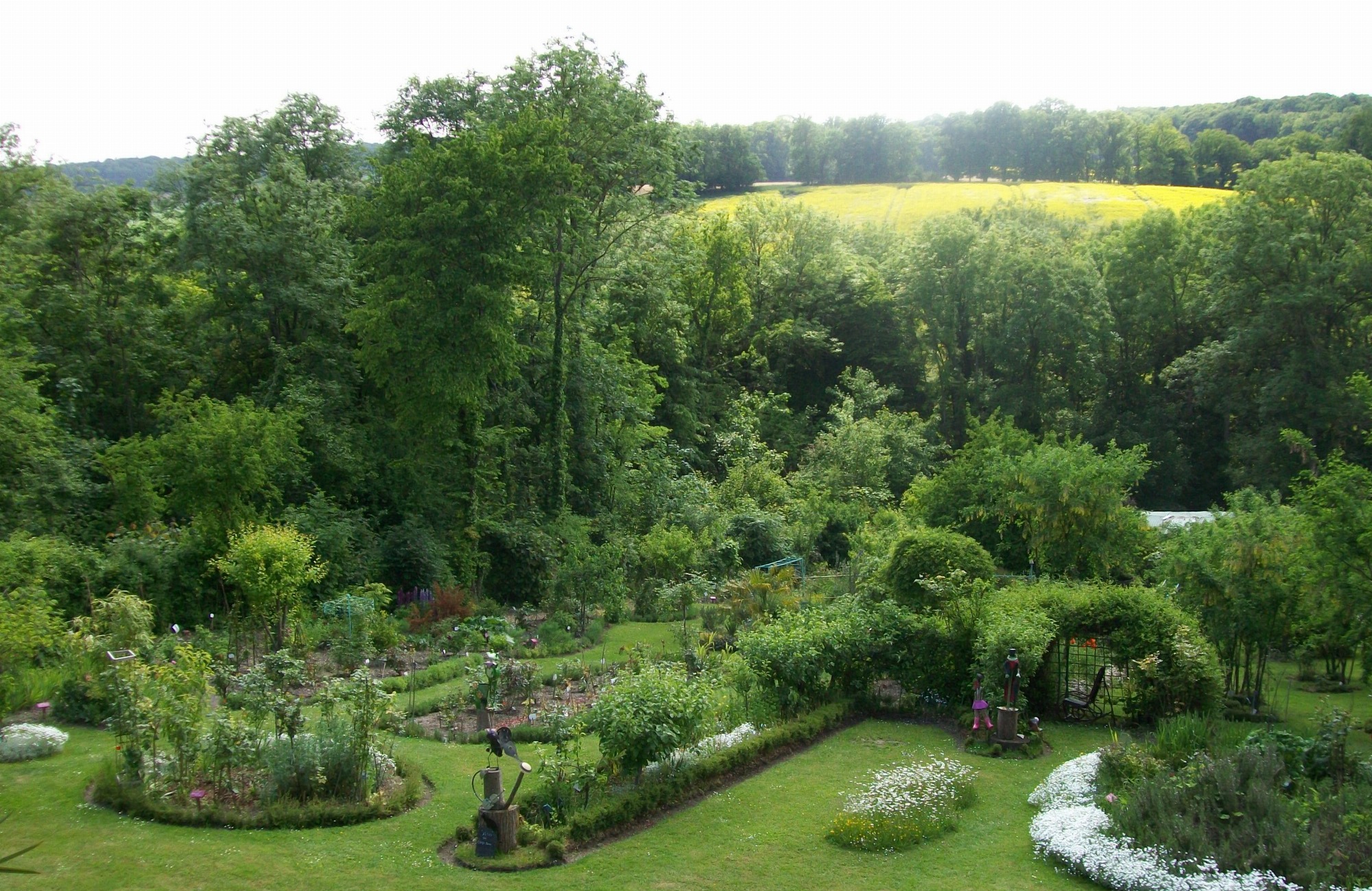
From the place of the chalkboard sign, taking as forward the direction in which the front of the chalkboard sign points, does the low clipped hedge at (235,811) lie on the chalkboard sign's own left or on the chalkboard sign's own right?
on the chalkboard sign's own right

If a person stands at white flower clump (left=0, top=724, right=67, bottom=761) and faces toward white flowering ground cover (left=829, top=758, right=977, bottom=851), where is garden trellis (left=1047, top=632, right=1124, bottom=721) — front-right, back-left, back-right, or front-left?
front-left

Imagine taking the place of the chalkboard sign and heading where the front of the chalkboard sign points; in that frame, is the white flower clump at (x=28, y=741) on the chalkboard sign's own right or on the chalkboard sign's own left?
on the chalkboard sign's own right

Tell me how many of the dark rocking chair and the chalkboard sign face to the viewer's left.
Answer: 1

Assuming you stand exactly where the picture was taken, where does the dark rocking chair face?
facing to the left of the viewer

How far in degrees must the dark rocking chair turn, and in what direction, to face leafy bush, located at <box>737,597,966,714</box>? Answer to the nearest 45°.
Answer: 0° — it already faces it

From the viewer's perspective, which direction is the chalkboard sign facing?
toward the camera

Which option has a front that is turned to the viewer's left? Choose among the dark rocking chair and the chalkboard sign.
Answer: the dark rocking chair

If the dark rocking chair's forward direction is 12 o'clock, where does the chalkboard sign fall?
The chalkboard sign is roughly at 10 o'clock from the dark rocking chair.

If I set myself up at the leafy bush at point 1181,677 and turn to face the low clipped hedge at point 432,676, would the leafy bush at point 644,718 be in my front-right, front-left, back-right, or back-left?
front-left
